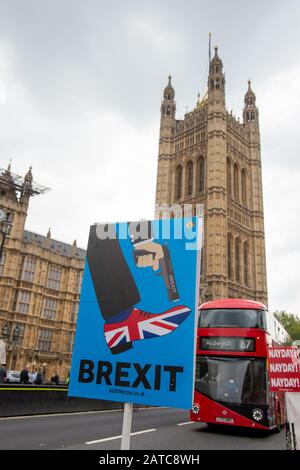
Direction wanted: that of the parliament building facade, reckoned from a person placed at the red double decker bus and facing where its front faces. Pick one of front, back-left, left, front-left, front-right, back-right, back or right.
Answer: back-right

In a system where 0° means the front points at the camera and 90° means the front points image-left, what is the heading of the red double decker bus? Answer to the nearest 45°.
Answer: approximately 0°
